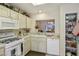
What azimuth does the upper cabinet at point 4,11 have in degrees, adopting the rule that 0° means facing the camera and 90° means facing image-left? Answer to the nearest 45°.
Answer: approximately 315°

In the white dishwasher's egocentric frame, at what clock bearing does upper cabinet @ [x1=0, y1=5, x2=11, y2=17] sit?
The upper cabinet is roughly at 2 o'clock from the white dishwasher.

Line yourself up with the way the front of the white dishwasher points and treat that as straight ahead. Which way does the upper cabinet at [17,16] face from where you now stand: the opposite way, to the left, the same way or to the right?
to the left

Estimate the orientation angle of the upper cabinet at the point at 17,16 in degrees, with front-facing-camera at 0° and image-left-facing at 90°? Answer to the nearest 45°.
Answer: approximately 315°

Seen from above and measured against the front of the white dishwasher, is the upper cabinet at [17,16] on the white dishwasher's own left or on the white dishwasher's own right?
on the white dishwasher's own right

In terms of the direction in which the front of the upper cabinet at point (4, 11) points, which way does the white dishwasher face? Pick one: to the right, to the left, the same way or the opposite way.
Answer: to the right

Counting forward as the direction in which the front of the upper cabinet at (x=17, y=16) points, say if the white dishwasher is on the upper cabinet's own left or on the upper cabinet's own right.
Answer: on the upper cabinet's own left

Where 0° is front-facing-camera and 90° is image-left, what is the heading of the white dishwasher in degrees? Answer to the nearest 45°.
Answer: approximately 0°
